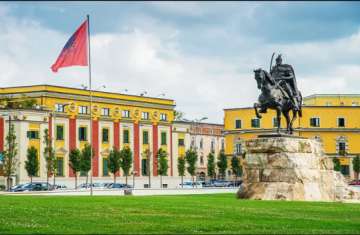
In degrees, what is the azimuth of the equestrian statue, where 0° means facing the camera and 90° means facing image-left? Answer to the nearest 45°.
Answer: approximately 45°
